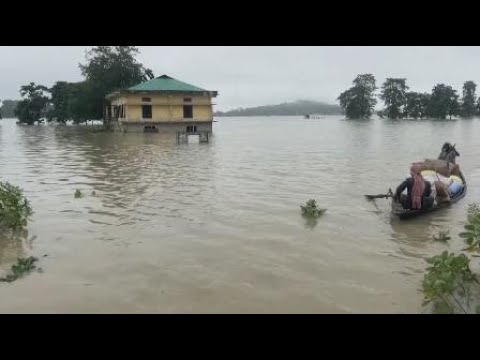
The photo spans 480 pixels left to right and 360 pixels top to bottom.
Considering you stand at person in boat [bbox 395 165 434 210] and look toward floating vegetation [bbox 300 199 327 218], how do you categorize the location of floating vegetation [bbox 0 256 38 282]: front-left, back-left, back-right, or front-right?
front-left

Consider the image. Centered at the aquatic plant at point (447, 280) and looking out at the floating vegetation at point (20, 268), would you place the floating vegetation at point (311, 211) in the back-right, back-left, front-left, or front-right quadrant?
front-right

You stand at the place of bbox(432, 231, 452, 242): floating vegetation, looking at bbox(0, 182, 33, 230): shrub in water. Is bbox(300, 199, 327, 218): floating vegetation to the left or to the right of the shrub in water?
right

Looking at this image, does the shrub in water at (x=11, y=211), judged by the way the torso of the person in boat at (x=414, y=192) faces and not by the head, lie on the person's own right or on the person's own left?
on the person's own left

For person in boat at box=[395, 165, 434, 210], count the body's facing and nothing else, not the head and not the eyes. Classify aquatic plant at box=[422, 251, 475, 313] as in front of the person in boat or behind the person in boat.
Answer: behind

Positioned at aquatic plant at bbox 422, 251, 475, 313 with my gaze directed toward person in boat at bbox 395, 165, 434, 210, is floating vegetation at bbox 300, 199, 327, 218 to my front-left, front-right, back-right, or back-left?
front-left

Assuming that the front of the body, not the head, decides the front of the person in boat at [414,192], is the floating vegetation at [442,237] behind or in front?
behind

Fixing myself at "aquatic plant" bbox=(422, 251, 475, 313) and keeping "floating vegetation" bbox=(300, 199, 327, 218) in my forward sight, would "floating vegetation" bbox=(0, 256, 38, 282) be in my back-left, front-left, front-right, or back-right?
front-left
